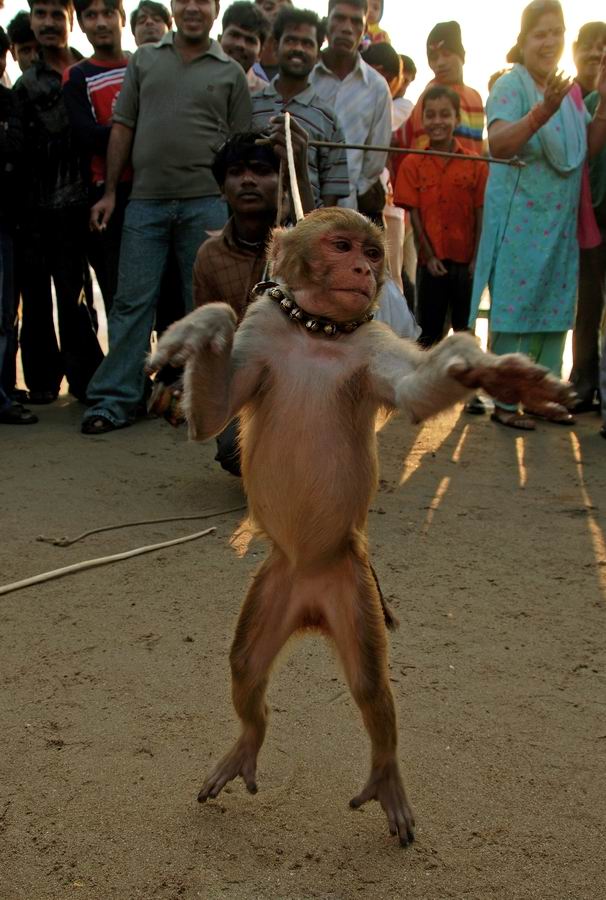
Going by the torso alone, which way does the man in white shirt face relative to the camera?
toward the camera

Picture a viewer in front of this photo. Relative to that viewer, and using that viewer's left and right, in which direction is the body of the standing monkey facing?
facing the viewer

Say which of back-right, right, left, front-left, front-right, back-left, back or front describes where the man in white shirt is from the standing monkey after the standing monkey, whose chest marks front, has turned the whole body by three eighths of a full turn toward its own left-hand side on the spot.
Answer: front-left

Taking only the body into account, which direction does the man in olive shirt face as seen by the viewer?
toward the camera

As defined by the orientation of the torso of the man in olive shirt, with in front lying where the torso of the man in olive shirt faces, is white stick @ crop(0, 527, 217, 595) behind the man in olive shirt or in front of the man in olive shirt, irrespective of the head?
in front

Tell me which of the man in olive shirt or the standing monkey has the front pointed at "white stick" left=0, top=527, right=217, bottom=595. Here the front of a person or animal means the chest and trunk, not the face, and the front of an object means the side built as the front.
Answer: the man in olive shirt

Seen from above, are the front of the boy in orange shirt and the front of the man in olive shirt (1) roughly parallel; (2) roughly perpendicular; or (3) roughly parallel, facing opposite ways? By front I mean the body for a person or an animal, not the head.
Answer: roughly parallel

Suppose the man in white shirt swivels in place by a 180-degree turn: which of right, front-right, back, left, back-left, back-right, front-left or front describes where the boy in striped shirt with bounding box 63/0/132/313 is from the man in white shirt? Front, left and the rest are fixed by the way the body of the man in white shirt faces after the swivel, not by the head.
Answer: left

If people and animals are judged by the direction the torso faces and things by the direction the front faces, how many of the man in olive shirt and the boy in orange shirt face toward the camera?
2

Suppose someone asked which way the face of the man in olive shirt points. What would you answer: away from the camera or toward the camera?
toward the camera

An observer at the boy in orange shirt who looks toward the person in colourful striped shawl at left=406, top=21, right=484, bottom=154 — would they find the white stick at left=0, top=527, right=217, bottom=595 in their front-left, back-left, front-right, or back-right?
back-left

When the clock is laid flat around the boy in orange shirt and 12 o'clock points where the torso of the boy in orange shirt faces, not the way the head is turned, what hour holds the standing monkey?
The standing monkey is roughly at 12 o'clock from the boy in orange shirt.

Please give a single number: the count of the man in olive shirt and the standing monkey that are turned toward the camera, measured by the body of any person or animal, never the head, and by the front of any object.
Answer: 2

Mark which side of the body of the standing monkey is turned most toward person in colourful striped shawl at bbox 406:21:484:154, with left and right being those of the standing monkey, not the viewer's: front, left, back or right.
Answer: back
